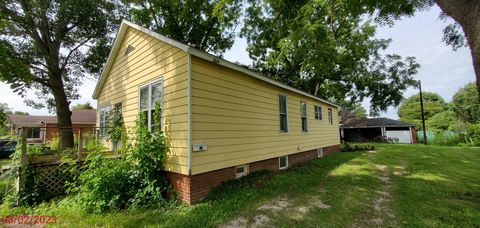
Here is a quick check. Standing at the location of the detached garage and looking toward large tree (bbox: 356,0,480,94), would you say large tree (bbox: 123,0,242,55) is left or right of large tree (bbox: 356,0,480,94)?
right

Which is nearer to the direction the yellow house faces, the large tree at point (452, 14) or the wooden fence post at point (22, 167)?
the wooden fence post

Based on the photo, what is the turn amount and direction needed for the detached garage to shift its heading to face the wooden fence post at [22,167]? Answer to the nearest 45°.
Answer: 0° — it already faces it

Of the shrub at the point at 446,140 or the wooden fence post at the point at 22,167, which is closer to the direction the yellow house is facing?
the wooden fence post

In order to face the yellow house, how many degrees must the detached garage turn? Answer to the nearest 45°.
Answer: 0° — it already faces it

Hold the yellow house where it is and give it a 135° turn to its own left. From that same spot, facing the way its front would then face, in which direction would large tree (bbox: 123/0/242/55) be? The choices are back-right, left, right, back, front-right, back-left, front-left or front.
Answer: left

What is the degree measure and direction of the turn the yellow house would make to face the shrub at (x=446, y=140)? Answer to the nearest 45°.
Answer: approximately 180°

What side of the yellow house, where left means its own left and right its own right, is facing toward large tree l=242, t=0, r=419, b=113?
back

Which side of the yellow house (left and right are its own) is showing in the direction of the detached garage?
back

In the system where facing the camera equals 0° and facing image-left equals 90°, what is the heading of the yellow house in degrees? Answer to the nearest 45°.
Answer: approximately 45°

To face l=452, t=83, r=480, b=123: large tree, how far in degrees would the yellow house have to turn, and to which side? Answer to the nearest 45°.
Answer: approximately 180°
